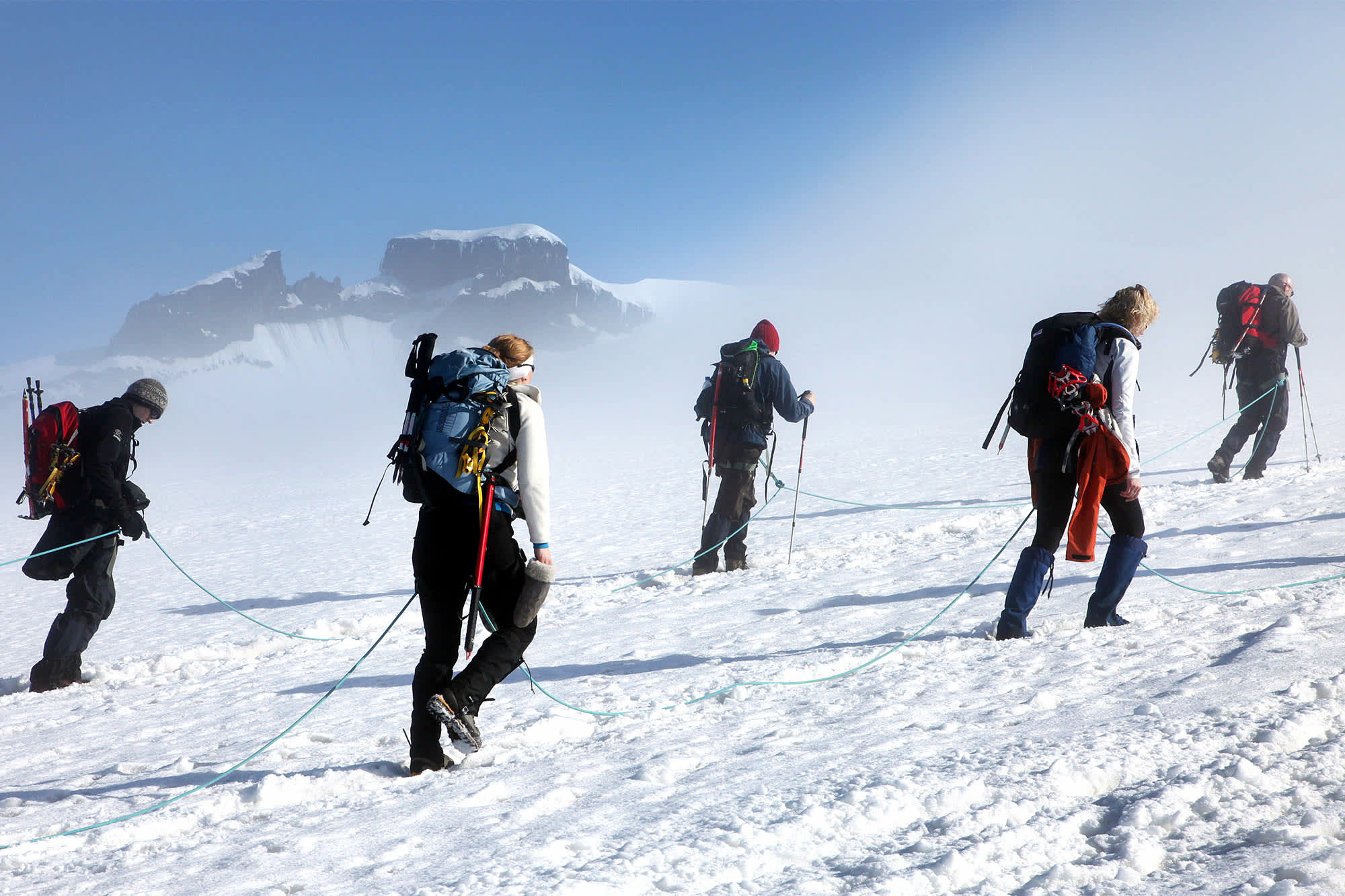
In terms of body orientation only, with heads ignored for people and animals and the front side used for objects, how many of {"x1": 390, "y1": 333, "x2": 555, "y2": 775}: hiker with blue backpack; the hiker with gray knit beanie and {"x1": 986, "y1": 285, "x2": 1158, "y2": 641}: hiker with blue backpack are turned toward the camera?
0

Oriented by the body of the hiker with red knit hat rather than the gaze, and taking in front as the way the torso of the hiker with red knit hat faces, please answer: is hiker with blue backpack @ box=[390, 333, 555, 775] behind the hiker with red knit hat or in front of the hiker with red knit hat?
behind

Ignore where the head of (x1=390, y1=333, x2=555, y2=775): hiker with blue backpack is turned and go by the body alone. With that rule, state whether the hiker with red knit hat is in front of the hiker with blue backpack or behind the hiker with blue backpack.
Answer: in front

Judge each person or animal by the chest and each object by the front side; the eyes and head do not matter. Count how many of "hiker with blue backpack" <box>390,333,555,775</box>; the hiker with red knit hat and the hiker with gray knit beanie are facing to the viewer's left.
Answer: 0

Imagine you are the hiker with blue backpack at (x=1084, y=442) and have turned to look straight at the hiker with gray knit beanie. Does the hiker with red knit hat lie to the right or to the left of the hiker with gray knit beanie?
right

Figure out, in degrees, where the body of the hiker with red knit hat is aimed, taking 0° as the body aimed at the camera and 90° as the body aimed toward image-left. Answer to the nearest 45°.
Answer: approximately 225°

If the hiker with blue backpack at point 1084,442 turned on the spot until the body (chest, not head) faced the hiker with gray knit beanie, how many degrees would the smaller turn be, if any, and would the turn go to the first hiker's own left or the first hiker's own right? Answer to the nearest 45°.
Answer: approximately 135° to the first hiker's own left

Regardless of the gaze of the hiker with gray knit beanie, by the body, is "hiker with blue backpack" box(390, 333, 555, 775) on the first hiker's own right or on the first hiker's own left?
on the first hiker's own right

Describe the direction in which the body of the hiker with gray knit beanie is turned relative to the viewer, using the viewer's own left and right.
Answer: facing to the right of the viewer

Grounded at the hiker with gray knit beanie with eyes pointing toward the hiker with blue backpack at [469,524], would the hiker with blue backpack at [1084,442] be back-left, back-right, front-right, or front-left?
front-left

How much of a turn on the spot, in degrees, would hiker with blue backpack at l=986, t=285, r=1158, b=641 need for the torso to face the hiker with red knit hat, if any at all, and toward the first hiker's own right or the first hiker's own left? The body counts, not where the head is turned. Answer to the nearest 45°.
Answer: approximately 90° to the first hiker's own left

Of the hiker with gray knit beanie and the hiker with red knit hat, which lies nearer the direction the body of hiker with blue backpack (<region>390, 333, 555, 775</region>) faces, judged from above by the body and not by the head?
the hiker with red knit hat

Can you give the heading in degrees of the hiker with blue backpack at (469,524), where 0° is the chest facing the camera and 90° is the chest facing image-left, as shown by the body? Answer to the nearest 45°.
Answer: approximately 225°

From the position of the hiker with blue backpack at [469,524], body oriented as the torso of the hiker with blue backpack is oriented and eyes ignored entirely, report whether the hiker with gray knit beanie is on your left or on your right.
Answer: on your left
